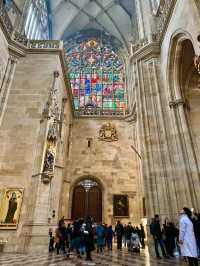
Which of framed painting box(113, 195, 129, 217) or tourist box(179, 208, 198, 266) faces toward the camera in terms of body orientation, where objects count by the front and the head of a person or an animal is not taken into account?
the framed painting

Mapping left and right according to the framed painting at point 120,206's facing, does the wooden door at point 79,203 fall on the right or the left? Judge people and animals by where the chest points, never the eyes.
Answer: on its right

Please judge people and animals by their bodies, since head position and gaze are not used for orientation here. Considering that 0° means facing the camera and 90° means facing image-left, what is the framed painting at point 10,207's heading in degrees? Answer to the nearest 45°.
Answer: approximately 0°

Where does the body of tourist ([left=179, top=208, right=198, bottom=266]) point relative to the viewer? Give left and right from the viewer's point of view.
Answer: facing to the left of the viewer

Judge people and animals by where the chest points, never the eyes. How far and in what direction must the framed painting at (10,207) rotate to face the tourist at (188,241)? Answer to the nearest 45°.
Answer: approximately 45° to its left

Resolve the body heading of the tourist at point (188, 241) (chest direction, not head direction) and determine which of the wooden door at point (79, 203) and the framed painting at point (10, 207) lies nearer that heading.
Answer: the framed painting

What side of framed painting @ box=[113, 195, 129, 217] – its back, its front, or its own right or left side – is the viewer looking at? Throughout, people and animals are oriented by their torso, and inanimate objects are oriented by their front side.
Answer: front

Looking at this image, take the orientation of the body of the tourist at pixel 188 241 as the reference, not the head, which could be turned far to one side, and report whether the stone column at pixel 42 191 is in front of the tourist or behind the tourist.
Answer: in front

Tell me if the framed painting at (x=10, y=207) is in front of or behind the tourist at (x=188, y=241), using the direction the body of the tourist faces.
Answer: in front

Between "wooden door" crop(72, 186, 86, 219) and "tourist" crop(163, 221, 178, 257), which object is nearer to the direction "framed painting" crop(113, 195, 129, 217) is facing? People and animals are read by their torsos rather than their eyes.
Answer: the tourist

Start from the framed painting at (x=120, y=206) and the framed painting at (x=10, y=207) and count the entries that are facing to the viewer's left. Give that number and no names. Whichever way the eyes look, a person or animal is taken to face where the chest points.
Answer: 0
